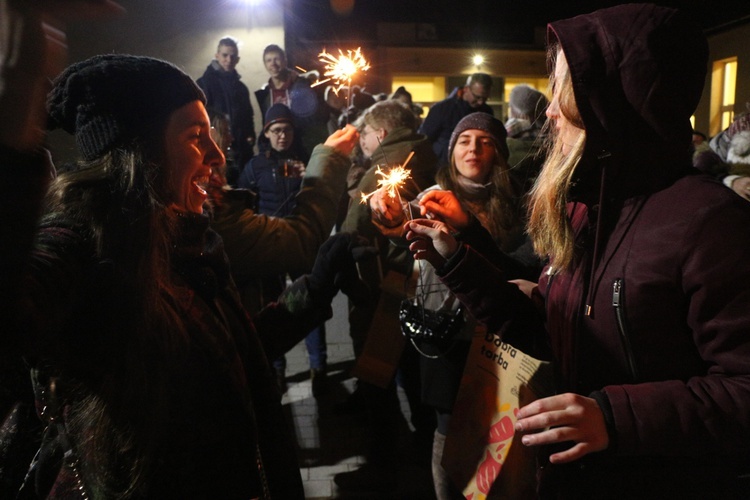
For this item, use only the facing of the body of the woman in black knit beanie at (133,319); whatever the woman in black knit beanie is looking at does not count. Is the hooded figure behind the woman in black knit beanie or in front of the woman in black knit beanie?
in front

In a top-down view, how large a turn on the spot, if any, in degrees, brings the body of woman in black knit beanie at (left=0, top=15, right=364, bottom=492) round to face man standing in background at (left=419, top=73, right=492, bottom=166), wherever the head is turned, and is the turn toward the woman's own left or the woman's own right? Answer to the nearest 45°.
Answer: approximately 45° to the woman's own left

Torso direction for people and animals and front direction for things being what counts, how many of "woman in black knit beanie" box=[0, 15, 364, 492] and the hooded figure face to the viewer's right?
1

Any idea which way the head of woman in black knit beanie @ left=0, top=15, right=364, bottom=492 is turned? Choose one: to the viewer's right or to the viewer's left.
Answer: to the viewer's right

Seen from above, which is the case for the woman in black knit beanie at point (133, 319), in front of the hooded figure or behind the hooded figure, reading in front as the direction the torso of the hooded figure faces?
in front

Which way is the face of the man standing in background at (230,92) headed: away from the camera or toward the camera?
toward the camera

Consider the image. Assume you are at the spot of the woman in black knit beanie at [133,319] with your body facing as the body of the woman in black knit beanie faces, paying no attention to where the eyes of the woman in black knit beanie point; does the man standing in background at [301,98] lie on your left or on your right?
on your left

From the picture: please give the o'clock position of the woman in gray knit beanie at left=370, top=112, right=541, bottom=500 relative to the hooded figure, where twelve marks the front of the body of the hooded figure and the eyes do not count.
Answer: The woman in gray knit beanie is roughly at 2 o'clock from the hooded figure.

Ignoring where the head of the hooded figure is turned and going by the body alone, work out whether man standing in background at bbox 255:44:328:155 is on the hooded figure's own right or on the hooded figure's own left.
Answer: on the hooded figure's own right

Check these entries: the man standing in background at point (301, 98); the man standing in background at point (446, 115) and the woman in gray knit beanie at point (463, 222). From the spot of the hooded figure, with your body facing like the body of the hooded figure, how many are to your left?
0

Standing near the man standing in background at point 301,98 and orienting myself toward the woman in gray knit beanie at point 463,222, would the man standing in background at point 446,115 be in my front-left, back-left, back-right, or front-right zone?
front-left

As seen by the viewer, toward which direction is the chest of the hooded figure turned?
to the viewer's left

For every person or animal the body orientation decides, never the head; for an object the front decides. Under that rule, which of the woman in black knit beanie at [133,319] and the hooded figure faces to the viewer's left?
the hooded figure

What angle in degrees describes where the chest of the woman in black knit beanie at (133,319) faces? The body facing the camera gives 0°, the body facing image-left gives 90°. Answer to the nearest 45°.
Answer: approximately 270°
